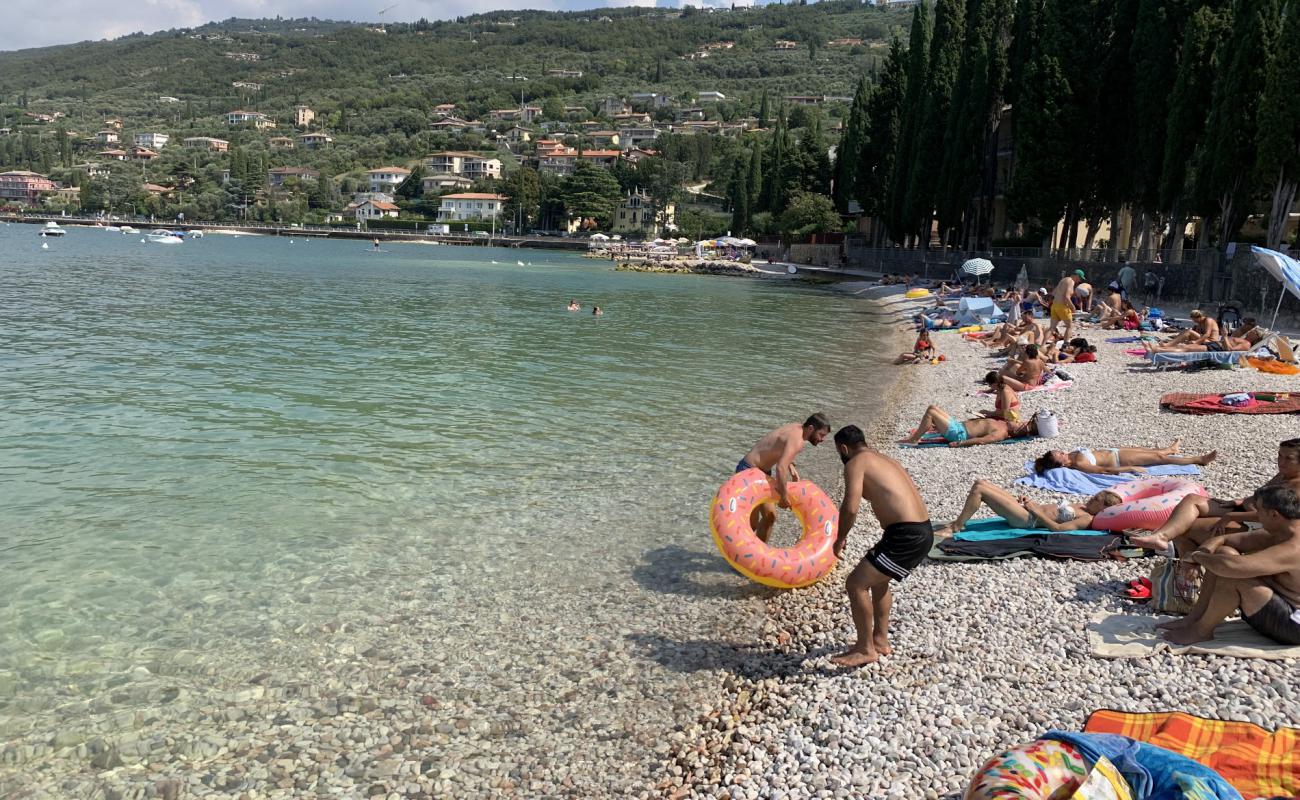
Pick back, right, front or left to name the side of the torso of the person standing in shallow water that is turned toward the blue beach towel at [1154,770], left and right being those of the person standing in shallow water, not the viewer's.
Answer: right

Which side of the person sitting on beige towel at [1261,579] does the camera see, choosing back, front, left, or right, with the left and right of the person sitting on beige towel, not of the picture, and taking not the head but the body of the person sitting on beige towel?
left

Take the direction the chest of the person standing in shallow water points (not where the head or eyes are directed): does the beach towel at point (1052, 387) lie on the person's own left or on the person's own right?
on the person's own left

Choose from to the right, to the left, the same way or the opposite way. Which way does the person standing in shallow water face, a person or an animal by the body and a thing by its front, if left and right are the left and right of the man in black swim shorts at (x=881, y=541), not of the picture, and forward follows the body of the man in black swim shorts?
the opposite way

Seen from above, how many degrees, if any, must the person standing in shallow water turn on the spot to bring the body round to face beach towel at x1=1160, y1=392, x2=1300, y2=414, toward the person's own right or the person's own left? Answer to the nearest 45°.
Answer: approximately 45° to the person's own left

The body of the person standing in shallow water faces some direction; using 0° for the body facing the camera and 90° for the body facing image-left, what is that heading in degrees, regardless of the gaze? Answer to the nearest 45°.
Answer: approximately 270°

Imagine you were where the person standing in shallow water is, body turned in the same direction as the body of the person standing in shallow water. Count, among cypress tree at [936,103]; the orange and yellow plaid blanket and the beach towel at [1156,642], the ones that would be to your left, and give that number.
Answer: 1

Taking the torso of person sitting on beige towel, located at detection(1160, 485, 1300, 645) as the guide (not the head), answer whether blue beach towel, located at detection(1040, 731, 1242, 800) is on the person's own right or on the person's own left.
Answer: on the person's own left

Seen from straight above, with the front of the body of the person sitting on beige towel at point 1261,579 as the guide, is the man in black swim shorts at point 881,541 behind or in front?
in front

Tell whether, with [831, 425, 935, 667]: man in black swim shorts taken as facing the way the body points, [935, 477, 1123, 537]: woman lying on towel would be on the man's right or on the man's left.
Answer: on the man's right

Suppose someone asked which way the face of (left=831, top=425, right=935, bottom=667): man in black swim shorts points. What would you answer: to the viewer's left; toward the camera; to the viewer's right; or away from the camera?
to the viewer's left

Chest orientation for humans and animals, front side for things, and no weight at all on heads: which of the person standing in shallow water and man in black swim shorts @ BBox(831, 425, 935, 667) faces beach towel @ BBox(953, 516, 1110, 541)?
the person standing in shallow water

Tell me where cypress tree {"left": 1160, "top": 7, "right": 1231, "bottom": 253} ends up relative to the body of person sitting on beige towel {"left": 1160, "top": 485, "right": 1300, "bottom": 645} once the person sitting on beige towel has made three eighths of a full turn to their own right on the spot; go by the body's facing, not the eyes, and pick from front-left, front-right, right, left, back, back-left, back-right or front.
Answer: front-left

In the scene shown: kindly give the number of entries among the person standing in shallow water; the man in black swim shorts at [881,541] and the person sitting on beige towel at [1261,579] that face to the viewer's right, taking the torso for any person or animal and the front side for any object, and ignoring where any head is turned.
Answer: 1

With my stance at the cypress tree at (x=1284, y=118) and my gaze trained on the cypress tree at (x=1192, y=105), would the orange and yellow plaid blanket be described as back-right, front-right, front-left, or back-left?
back-left
